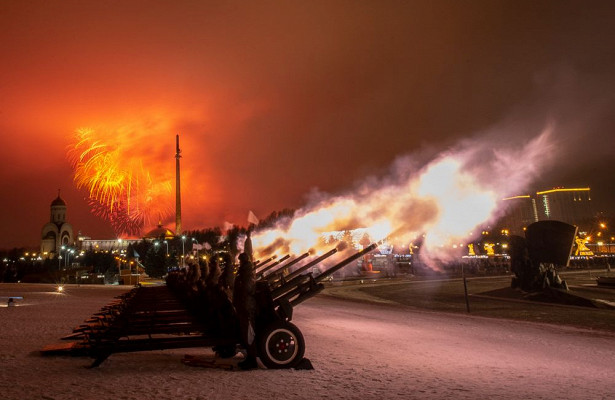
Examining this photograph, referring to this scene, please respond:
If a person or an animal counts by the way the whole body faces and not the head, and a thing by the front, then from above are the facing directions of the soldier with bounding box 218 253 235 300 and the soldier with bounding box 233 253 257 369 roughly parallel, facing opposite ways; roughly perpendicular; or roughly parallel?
roughly parallel
